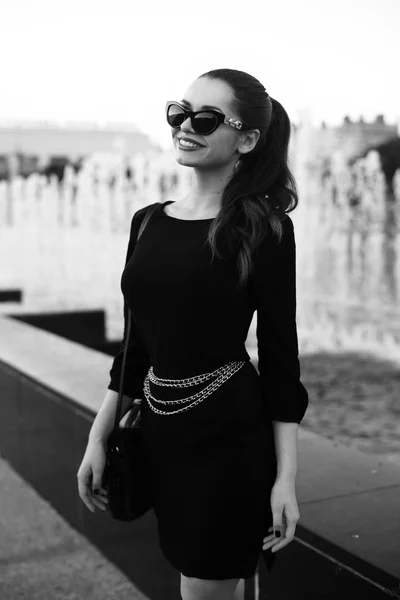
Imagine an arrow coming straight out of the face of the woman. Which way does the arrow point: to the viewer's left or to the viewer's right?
to the viewer's left

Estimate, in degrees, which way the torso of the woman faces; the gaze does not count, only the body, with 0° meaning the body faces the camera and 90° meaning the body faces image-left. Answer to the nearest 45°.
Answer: approximately 45°
